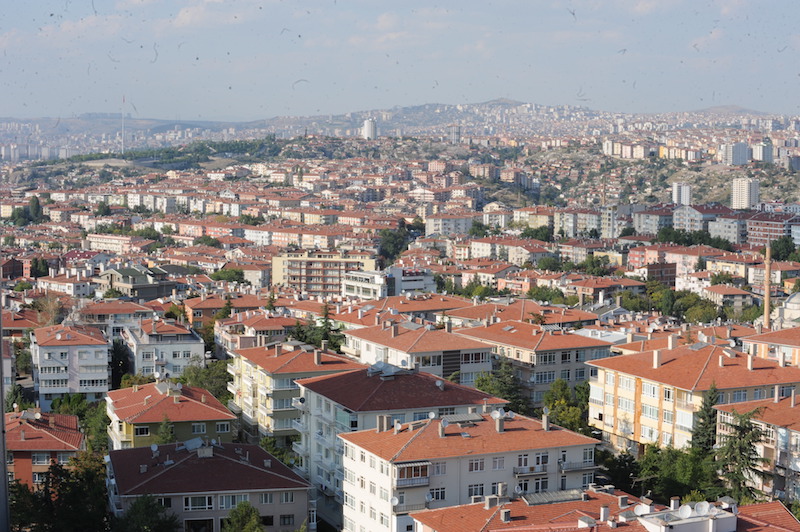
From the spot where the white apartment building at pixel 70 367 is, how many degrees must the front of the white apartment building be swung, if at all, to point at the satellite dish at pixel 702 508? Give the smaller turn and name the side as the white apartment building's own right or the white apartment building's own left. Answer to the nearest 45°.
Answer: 0° — it already faces it

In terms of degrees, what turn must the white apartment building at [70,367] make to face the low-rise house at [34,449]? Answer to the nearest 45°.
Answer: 0° — it already faces it

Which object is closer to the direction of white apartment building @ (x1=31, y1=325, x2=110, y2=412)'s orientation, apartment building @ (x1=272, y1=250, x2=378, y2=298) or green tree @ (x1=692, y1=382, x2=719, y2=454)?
the green tree

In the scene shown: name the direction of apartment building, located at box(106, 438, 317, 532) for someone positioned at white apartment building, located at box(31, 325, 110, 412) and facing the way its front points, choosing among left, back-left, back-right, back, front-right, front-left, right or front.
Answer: front

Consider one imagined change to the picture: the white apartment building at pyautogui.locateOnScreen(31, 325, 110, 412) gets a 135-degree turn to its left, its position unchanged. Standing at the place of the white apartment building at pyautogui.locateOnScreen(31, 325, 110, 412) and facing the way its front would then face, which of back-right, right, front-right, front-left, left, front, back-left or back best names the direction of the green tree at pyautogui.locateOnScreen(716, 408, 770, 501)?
right

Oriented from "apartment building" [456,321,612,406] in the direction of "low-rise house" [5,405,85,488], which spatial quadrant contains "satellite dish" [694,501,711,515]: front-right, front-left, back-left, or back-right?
front-left

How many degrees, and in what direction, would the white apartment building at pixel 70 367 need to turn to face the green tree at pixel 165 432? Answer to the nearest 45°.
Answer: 0° — it already faces it

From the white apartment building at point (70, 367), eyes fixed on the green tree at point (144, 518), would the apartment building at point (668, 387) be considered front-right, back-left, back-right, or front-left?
front-left

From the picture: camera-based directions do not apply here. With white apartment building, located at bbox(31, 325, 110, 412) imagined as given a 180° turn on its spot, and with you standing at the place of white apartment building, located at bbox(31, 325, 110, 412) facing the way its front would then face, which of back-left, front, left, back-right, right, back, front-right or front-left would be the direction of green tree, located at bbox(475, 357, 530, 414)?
back-right

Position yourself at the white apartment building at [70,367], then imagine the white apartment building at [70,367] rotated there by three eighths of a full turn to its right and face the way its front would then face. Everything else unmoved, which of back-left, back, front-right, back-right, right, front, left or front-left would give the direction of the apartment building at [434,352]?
back

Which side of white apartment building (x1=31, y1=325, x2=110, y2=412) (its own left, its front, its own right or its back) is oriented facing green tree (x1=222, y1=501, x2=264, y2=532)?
front

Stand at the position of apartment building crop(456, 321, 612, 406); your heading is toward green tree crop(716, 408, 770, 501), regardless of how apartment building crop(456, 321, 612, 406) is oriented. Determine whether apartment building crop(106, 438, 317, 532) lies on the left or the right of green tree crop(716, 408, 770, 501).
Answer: right

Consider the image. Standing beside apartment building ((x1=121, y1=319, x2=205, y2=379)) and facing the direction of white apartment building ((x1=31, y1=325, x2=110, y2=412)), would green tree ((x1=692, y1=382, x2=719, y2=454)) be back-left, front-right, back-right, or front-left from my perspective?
back-left

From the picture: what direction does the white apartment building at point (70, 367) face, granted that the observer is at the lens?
facing the viewer

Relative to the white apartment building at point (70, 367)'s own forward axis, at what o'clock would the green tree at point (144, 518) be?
The green tree is roughly at 12 o'clock from the white apartment building.

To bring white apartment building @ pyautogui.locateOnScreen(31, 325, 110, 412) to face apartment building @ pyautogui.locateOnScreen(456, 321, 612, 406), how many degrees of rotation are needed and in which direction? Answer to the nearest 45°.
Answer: approximately 45° to its left

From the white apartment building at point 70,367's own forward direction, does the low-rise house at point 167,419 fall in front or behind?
in front
